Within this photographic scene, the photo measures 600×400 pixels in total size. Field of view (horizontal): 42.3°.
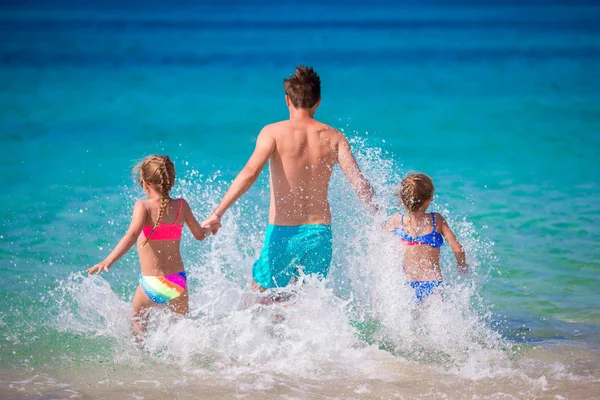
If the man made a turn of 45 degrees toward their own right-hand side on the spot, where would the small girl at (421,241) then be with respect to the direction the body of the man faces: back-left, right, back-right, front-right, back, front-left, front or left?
front-right

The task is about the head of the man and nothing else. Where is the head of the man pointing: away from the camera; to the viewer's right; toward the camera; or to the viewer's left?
away from the camera

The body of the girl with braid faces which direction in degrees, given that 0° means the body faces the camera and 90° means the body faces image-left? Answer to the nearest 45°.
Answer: approximately 180°

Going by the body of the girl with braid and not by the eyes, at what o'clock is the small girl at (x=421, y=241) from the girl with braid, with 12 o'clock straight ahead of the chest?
The small girl is roughly at 3 o'clock from the girl with braid.

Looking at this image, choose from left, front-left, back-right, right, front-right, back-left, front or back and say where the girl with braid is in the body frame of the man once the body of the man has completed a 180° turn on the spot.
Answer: right

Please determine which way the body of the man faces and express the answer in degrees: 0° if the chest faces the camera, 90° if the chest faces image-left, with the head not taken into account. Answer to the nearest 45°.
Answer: approximately 180°
